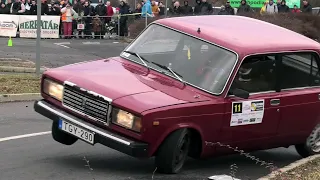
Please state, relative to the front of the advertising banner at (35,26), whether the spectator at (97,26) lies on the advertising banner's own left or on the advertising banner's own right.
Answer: on the advertising banner's own left

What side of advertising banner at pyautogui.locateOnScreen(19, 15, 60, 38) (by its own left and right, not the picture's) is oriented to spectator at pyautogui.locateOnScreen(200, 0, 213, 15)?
left

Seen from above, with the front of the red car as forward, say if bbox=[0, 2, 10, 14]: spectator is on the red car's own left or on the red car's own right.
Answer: on the red car's own right

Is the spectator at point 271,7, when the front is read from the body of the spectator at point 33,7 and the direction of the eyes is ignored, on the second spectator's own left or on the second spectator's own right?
on the second spectator's own left

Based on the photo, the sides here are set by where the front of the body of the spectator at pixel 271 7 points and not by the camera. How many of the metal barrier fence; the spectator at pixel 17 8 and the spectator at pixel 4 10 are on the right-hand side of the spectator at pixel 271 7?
3

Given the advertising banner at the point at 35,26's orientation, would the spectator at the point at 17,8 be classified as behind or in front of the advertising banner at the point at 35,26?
behind

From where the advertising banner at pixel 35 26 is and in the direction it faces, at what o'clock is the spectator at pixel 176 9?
The spectator is roughly at 9 o'clock from the advertising banner.

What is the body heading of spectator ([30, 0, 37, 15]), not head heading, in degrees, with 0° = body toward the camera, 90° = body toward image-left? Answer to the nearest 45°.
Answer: approximately 0°
